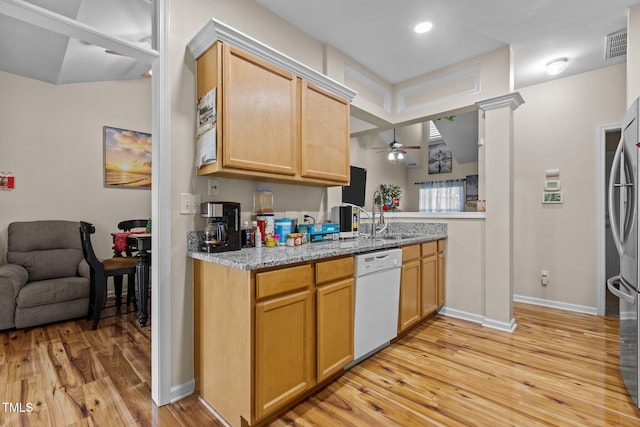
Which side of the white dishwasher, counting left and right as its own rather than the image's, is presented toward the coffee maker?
right

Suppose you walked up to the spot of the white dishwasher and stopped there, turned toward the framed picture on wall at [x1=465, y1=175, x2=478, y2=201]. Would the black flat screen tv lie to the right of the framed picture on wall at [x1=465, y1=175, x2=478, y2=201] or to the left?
left

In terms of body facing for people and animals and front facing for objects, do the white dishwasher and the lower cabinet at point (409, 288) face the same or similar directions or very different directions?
same or similar directions

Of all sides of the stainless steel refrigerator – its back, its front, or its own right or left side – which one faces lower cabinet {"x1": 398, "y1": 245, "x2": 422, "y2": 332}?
front

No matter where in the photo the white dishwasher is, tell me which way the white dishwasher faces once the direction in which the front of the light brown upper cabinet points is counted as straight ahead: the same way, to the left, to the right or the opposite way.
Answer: the same way

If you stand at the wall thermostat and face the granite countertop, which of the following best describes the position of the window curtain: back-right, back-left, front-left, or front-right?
back-right

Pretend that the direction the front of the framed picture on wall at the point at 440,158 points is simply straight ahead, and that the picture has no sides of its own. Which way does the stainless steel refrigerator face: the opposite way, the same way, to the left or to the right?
to the right

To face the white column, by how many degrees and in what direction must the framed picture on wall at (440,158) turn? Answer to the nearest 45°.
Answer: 0° — it already faces it

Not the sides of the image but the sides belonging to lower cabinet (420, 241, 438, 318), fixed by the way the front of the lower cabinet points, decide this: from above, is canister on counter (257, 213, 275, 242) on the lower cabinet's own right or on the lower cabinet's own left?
on the lower cabinet's own right

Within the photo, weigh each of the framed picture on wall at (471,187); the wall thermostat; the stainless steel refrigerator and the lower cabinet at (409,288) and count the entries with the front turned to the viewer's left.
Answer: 1

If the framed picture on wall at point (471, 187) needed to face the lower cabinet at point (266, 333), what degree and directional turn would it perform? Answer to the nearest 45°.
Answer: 0° — it already faces it

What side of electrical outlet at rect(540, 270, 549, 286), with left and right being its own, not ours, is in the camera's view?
front

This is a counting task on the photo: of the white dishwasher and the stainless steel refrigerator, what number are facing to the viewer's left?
1

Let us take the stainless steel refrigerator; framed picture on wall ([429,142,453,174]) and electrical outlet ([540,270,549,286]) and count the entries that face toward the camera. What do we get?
2

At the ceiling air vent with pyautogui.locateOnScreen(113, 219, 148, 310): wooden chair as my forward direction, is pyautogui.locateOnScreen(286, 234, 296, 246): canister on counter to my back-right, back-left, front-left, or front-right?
front-left

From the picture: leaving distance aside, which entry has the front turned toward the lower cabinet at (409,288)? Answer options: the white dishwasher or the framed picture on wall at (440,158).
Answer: the framed picture on wall

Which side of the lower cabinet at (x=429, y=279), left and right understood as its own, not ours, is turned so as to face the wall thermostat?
left

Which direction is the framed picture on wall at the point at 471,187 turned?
toward the camera

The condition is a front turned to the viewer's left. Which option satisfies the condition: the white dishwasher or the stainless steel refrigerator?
the stainless steel refrigerator
